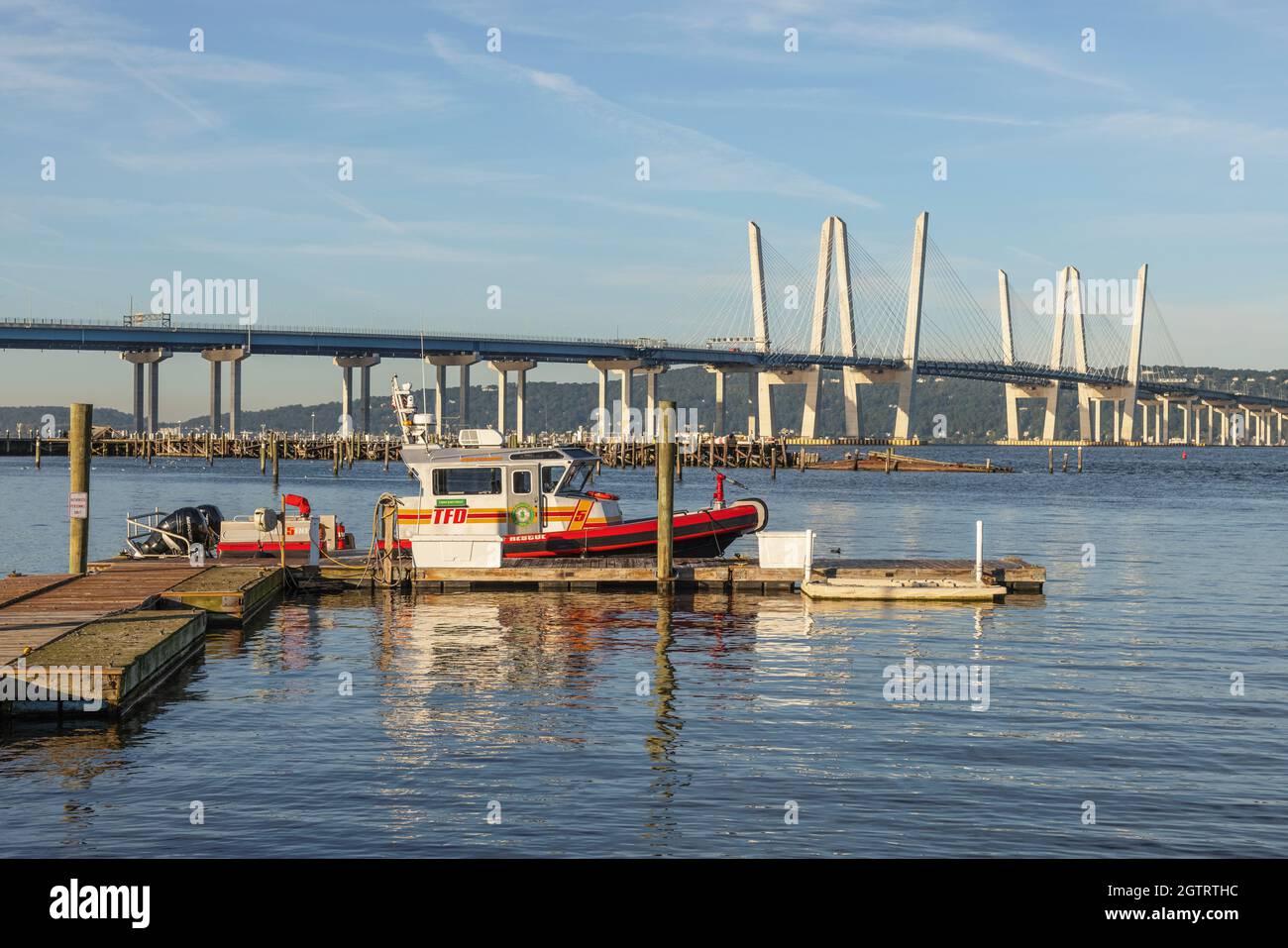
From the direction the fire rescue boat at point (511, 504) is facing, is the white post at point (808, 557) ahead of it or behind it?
ahead

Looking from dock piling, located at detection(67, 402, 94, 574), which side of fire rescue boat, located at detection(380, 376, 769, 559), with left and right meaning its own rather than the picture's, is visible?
back

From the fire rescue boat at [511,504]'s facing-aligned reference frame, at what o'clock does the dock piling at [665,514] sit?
The dock piling is roughly at 1 o'clock from the fire rescue boat.

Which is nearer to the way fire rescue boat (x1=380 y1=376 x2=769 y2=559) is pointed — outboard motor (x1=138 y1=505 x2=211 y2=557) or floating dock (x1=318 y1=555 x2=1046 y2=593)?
the floating dock

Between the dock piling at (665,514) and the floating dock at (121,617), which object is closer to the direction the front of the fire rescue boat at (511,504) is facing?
the dock piling

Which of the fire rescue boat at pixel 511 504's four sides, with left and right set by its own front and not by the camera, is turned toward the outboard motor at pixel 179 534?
back

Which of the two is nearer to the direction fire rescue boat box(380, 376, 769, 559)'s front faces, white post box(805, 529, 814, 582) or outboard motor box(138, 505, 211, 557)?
the white post

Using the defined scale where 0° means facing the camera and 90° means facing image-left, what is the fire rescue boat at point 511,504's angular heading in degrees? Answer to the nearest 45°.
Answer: approximately 270°

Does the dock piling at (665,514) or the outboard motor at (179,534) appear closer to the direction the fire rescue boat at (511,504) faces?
the dock piling

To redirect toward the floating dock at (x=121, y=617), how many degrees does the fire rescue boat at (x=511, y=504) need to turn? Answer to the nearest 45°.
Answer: approximately 135° to its right
